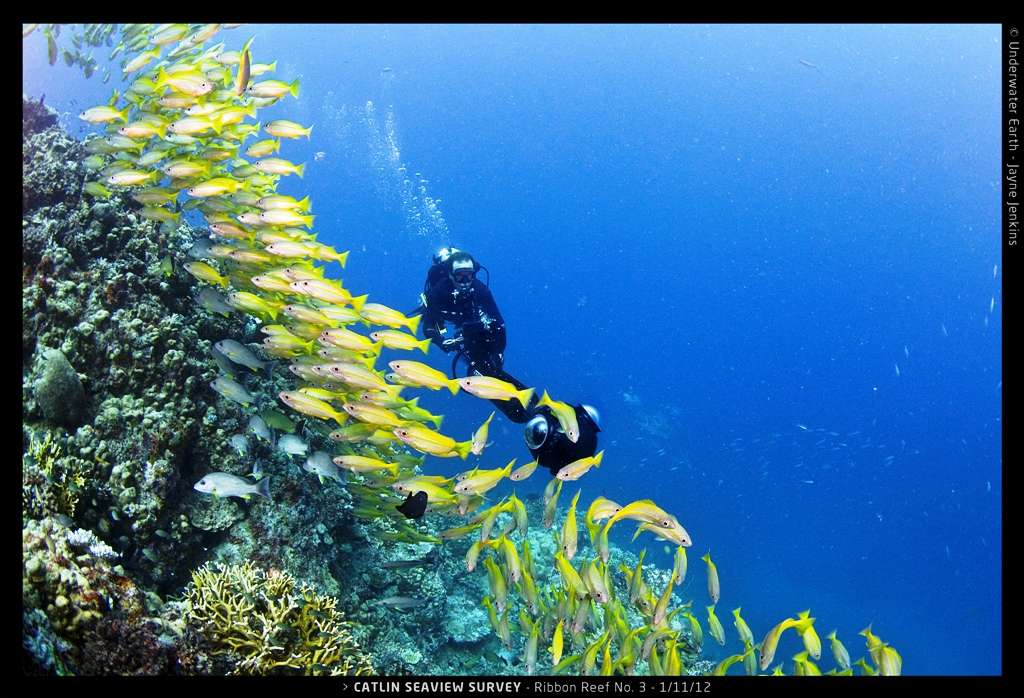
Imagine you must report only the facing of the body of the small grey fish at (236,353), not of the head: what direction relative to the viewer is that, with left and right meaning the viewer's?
facing to the left of the viewer

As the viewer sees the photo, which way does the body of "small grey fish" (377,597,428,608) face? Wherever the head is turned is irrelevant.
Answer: to the viewer's left

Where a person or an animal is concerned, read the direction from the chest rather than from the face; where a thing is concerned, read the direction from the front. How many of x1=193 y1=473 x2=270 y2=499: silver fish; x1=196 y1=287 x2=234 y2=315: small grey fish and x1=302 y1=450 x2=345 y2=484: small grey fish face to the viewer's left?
3

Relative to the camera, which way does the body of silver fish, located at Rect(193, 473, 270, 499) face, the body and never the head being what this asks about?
to the viewer's left

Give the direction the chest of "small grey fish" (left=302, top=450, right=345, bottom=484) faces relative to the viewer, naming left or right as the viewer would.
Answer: facing to the left of the viewer
